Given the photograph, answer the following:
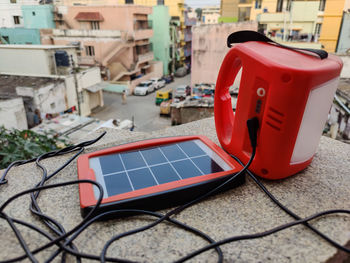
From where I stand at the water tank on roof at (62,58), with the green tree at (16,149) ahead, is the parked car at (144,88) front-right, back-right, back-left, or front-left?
back-left

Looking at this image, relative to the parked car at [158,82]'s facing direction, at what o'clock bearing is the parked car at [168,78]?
the parked car at [168,78] is roughly at 5 o'clock from the parked car at [158,82].

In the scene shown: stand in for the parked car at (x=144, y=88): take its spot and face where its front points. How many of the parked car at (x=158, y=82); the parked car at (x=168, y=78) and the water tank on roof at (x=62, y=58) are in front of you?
1

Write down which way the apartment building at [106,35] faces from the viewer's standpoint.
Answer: facing the viewer and to the right of the viewer

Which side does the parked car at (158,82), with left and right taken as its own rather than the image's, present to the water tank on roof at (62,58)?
front

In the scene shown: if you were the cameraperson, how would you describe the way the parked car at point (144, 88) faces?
facing the viewer and to the left of the viewer

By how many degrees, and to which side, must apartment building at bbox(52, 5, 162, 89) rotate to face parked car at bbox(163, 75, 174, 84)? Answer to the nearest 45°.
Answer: approximately 90° to its left

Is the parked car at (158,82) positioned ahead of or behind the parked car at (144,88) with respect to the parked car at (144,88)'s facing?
behind

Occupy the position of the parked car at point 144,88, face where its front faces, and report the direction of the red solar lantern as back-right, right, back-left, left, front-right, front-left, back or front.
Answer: front-left

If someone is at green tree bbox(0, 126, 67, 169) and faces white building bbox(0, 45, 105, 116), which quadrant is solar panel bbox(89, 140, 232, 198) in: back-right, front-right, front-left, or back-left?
back-right

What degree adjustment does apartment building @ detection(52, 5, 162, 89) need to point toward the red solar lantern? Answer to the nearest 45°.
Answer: approximately 45° to its right

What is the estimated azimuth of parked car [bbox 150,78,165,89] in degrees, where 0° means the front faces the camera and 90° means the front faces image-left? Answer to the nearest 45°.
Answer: approximately 45°
